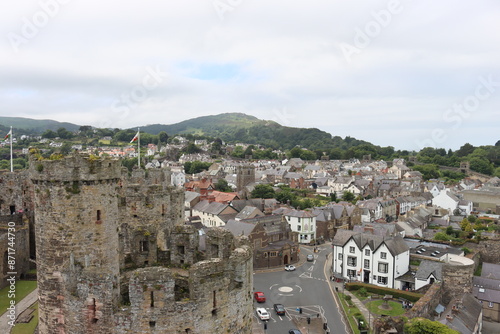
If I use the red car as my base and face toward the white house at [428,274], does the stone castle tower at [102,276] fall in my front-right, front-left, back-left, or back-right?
back-right

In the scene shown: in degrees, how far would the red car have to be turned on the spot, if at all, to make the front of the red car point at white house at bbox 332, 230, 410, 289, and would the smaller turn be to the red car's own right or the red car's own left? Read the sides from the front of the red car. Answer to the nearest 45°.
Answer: approximately 90° to the red car's own right

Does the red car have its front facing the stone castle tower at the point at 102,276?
no

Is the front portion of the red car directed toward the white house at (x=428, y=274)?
no

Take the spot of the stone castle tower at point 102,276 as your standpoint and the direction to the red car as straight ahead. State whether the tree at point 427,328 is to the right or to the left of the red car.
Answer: right

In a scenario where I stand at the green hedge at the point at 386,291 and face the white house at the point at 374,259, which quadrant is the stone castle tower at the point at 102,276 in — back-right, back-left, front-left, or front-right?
back-left

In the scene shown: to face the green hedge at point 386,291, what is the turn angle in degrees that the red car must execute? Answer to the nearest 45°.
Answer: approximately 90° to its right
